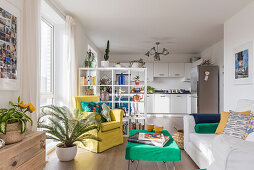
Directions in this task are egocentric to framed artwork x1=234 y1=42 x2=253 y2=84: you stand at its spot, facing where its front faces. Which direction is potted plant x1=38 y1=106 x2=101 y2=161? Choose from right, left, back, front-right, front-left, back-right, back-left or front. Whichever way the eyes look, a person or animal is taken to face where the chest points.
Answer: front

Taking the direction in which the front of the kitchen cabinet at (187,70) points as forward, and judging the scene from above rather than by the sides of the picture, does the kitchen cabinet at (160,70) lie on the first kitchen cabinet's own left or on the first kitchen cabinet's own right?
on the first kitchen cabinet's own right

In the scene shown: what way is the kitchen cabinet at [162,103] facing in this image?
toward the camera

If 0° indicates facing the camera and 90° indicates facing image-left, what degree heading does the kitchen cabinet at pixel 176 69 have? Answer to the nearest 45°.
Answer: approximately 0°

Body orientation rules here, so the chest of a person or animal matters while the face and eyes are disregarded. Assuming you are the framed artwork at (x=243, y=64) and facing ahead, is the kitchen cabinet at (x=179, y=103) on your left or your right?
on your right

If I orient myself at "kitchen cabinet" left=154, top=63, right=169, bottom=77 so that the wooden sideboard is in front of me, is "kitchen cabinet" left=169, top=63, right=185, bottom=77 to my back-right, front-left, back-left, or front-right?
back-left

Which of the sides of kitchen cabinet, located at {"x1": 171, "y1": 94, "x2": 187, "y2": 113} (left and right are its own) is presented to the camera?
front

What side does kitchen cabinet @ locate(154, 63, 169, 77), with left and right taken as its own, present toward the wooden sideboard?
front

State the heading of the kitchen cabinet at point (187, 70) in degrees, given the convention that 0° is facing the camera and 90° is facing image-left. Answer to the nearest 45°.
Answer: approximately 0°

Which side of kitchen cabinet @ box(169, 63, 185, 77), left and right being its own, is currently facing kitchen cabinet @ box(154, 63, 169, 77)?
right

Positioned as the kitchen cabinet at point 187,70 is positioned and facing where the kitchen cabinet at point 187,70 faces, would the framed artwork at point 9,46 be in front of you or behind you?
in front

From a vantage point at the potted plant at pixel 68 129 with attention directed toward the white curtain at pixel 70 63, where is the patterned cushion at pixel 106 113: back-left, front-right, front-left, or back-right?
front-right

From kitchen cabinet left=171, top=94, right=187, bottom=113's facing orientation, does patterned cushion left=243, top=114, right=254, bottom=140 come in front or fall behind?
in front

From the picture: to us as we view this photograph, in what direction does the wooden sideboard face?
facing the viewer and to the right of the viewer

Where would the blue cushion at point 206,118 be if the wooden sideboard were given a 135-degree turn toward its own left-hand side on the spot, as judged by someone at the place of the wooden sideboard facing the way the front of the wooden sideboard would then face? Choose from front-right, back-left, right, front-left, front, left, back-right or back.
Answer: right
